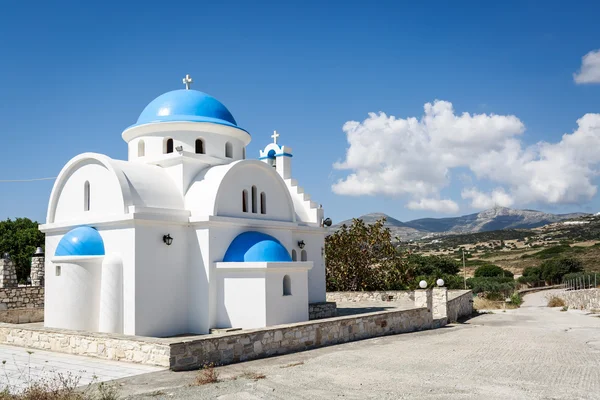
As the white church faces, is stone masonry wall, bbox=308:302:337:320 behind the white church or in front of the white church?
in front

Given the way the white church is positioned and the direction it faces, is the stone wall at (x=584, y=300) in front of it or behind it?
in front

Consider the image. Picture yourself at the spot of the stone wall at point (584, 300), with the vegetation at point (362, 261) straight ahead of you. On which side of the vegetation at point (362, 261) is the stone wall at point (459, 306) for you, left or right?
left

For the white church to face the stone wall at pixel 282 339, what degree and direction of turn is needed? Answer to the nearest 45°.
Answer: approximately 90° to its right
